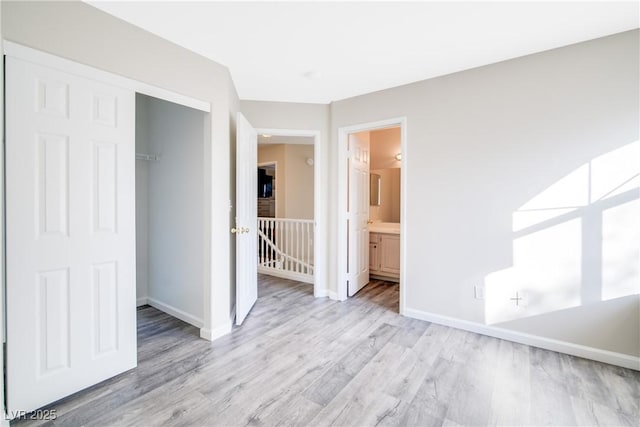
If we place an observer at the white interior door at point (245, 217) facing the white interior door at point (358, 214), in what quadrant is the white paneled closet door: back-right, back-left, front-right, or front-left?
back-right

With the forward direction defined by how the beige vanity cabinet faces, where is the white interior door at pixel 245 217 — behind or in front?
in front

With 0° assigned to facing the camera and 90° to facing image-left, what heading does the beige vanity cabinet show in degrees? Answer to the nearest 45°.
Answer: approximately 45°

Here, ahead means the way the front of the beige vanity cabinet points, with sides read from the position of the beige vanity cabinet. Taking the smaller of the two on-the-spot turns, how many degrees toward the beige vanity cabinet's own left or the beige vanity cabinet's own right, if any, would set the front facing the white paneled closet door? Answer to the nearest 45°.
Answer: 0° — it already faces it

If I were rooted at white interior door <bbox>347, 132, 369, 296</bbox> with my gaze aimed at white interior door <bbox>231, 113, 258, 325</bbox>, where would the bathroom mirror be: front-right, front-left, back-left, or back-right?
back-right

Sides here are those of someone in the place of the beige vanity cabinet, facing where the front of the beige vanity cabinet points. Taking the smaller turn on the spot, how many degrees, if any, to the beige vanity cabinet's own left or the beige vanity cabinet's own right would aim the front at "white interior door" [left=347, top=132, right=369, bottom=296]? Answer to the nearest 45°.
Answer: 0° — it already faces it
